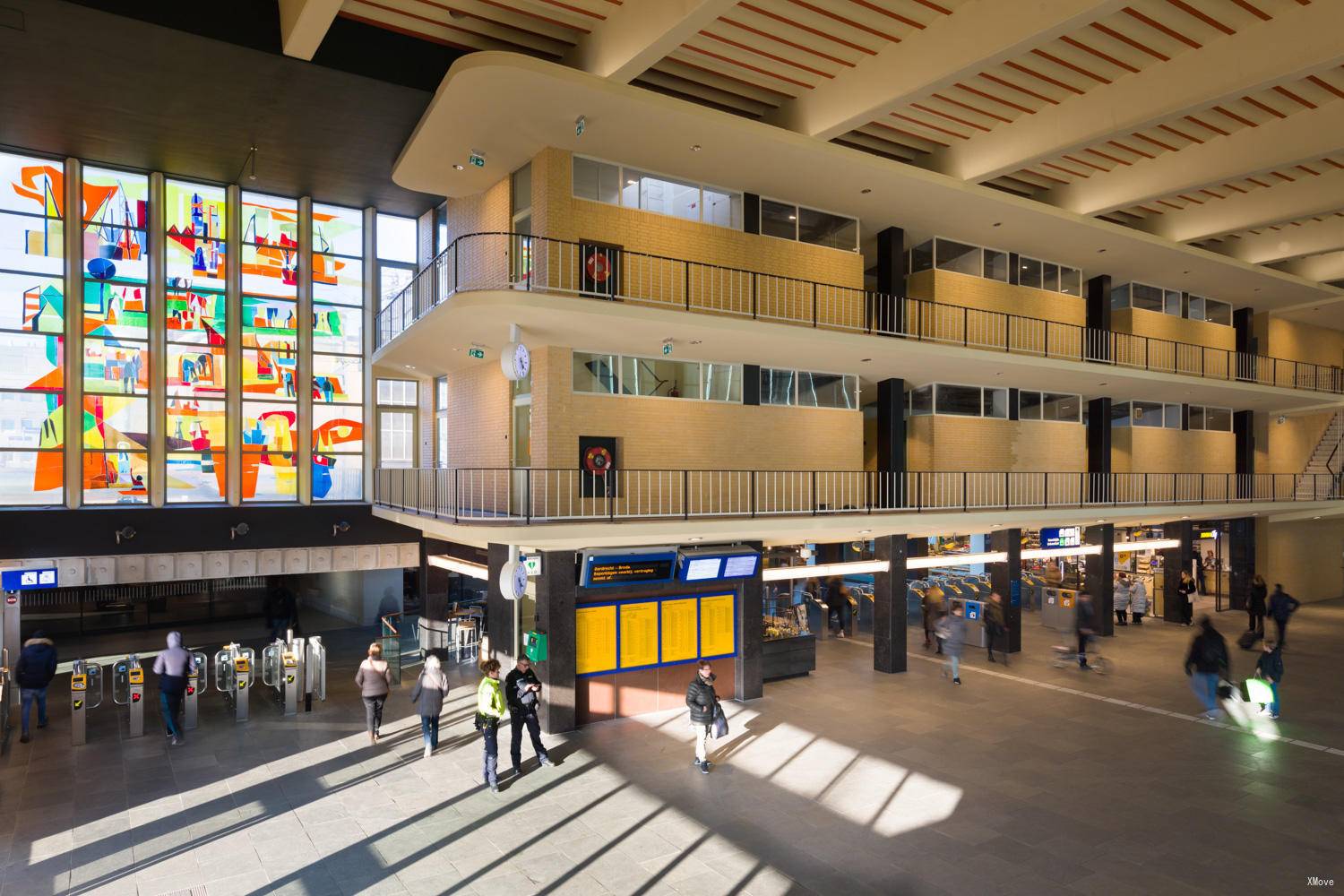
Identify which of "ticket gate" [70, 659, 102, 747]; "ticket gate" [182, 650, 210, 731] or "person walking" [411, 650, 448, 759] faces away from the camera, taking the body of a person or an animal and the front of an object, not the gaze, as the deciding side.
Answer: the person walking

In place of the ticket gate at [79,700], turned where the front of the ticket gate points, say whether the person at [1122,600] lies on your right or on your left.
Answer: on your left

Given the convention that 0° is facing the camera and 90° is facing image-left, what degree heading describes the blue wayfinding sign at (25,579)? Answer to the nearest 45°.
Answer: approximately 0°

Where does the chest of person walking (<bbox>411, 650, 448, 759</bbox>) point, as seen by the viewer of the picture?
away from the camera
